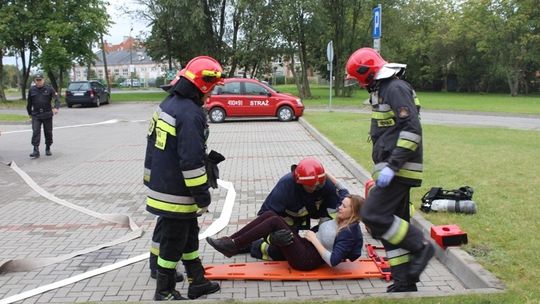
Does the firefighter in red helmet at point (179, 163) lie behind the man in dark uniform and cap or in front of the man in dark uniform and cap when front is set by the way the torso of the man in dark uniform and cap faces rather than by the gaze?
in front

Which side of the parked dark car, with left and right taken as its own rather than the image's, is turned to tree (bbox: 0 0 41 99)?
left

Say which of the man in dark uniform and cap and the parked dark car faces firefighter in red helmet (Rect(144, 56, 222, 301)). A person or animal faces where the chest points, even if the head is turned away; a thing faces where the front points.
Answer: the man in dark uniform and cap

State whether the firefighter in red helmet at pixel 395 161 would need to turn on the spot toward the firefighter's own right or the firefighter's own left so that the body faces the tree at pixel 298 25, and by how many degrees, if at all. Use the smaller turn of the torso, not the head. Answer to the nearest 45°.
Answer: approximately 90° to the firefighter's own right

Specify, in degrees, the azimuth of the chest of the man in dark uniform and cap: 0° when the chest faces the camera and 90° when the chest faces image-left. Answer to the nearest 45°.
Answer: approximately 0°

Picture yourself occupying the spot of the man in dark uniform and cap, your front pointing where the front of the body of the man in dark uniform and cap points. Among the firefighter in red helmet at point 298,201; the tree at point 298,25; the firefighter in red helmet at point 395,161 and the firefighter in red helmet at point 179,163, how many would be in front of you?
3

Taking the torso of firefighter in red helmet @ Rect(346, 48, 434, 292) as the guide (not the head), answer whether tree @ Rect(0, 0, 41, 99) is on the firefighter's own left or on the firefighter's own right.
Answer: on the firefighter's own right

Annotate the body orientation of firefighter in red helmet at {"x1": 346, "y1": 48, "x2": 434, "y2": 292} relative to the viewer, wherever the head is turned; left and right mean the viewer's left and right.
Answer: facing to the left of the viewer

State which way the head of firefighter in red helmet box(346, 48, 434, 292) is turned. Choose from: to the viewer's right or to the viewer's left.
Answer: to the viewer's left

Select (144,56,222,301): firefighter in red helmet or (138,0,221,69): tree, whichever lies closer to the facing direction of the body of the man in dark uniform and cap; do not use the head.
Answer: the firefighter in red helmet

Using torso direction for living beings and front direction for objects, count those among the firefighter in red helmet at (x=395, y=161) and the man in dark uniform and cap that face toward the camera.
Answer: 1

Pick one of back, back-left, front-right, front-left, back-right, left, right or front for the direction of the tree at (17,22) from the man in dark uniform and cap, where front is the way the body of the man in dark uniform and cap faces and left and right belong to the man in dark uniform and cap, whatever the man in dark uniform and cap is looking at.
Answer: back
